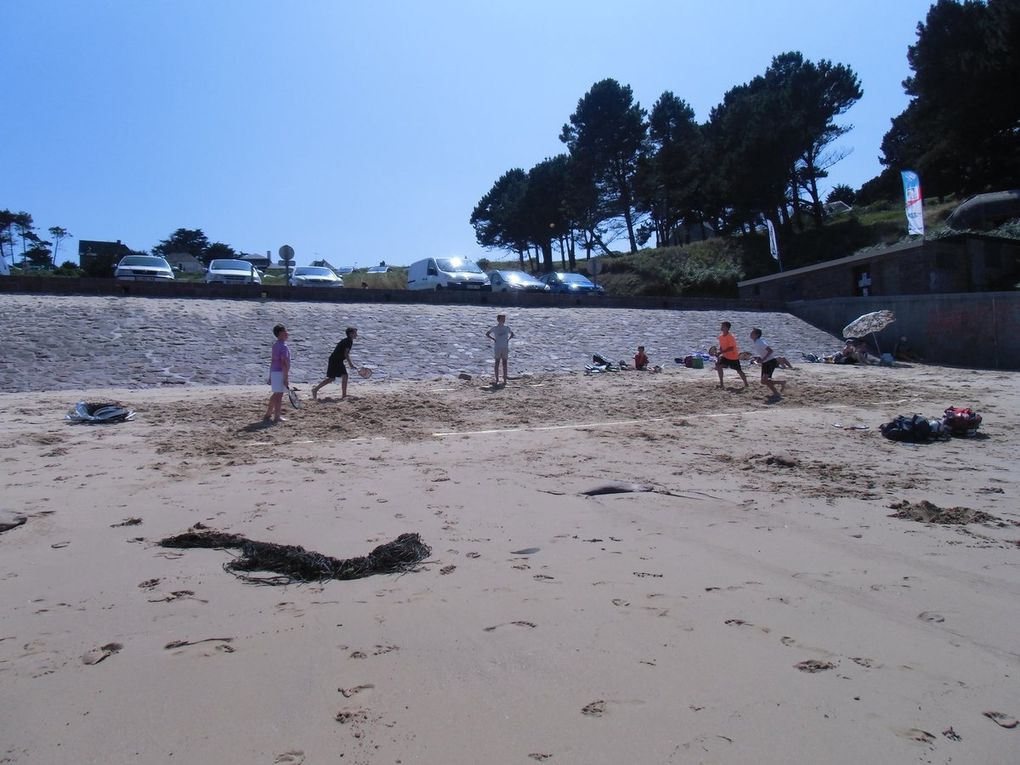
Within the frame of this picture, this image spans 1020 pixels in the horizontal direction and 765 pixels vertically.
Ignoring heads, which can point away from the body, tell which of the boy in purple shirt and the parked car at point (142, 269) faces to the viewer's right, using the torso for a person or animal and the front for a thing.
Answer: the boy in purple shirt

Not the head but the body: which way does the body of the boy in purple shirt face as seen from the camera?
to the viewer's right

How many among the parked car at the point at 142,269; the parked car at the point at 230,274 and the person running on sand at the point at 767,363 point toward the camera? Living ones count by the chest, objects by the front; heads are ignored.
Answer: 2

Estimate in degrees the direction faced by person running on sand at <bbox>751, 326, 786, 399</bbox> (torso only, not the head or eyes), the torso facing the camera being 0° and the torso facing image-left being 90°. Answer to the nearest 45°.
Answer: approximately 90°

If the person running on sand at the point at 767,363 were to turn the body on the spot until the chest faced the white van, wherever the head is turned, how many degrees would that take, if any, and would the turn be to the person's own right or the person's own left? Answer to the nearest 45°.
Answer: approximately 45° to the person's own right

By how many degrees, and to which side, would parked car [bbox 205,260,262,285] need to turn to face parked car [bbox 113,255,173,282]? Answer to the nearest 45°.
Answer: approximately 90° to its right

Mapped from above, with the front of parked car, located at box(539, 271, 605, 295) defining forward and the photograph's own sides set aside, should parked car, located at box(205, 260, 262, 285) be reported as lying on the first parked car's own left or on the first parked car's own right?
on the first parked car's own right

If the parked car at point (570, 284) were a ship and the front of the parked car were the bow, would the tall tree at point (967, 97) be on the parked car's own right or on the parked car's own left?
on the parked car's own left

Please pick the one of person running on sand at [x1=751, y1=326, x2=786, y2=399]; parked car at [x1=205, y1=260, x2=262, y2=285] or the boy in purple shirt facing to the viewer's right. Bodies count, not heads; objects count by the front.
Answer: the boy in purple shirt

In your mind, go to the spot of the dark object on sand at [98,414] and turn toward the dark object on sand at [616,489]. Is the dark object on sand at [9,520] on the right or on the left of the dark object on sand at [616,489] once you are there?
right

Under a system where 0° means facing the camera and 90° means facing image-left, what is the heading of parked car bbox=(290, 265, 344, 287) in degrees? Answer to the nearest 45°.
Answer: approximately 315°

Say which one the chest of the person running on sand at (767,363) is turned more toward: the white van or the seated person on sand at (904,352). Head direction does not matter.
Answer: the white van

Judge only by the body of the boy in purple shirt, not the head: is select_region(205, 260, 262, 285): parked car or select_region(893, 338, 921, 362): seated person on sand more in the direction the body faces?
the seated person on sand
